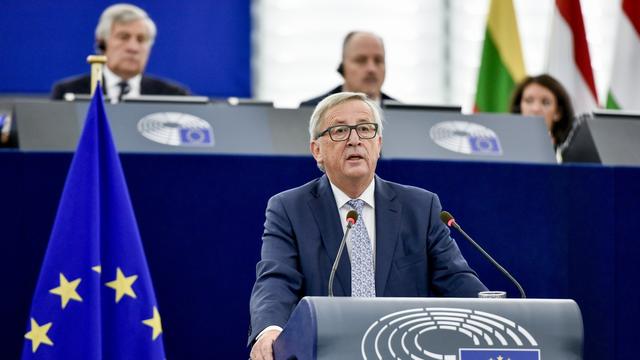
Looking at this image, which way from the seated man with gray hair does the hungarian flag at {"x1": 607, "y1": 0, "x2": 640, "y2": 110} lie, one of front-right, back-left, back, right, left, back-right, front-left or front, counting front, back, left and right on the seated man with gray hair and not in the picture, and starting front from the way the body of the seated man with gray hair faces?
left

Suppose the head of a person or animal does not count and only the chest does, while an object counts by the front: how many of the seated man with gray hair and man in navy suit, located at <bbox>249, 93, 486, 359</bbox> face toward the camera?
2

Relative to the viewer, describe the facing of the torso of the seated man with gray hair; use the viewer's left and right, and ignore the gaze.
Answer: facing the viewer

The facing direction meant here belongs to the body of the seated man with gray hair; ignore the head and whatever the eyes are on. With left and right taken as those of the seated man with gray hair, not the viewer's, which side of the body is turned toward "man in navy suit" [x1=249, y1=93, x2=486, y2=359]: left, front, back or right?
front

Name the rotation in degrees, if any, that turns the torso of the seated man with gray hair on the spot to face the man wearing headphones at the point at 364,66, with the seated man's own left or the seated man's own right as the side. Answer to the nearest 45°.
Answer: approximately 90° to the seated man's own left

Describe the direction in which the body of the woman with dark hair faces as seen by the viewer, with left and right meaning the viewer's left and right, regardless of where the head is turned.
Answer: facing the viewer and to the left of the viewer

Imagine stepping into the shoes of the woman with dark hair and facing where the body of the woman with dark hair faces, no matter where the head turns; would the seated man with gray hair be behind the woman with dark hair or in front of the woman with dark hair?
in front

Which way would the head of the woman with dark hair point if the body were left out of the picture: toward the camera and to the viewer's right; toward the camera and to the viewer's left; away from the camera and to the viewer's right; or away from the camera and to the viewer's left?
toward the camera and to the viewer's left

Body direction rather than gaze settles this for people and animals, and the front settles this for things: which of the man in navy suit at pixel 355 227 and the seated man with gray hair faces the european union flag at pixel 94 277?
the seated man with gray hair

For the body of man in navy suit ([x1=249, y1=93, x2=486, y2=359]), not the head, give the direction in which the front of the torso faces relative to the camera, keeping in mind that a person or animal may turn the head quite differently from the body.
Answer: toward the camera

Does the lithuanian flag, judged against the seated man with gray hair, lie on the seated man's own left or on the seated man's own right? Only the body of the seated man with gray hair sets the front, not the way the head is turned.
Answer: on the seated man's own left

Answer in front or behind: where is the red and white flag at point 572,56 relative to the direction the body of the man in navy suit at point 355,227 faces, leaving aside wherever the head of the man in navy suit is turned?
behind

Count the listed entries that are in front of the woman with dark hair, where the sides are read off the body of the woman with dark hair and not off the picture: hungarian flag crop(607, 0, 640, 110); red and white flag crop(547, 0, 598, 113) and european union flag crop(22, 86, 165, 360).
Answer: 1
